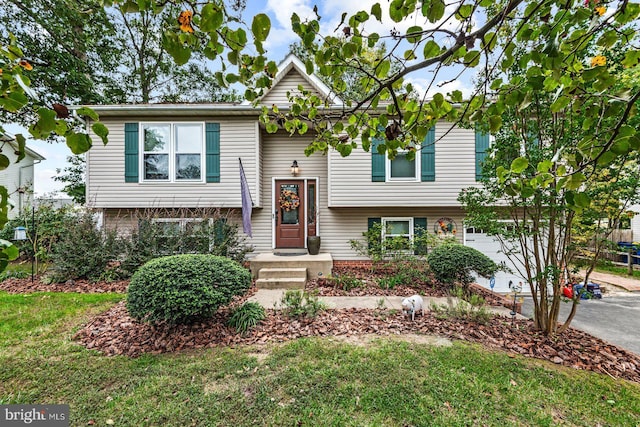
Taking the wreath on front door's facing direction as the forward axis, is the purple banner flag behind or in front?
in front

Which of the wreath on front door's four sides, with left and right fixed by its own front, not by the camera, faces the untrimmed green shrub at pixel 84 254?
right

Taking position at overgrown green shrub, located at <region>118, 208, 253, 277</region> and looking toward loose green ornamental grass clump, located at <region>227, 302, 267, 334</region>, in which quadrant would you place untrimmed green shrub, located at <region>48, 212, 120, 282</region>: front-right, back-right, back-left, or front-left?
back-right

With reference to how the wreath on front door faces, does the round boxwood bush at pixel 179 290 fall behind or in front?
in front

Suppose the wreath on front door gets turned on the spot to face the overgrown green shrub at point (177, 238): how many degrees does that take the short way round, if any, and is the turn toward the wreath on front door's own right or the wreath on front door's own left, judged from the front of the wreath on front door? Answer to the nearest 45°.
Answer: approximately 45° to the wreath on front door's own right

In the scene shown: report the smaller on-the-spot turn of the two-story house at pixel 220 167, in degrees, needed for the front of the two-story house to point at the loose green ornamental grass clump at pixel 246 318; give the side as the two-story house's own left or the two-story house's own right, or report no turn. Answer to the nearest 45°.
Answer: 0° — it already faces it

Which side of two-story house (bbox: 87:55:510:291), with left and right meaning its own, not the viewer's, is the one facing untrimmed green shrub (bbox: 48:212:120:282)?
right

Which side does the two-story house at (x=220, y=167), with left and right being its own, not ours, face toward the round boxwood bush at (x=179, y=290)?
front

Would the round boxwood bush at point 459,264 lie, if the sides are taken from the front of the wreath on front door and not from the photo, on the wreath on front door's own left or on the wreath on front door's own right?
on the wreath on front door's own left

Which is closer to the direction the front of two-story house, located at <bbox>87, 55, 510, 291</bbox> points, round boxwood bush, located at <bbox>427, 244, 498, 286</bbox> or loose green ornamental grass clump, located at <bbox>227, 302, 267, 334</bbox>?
the loose green ornamental grass clump

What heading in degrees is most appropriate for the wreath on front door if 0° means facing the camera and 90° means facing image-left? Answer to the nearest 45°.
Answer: approximately 0°
